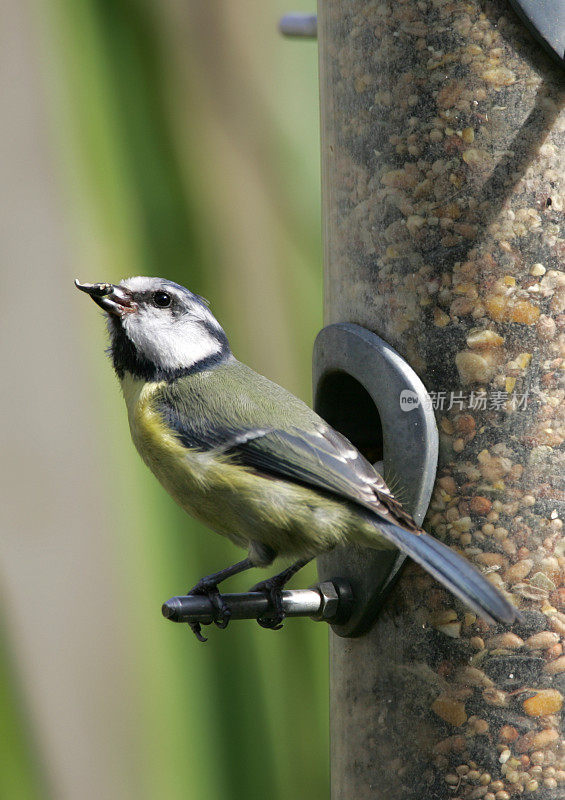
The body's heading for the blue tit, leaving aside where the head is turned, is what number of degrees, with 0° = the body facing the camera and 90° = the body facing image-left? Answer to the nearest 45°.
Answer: approximately 90°
